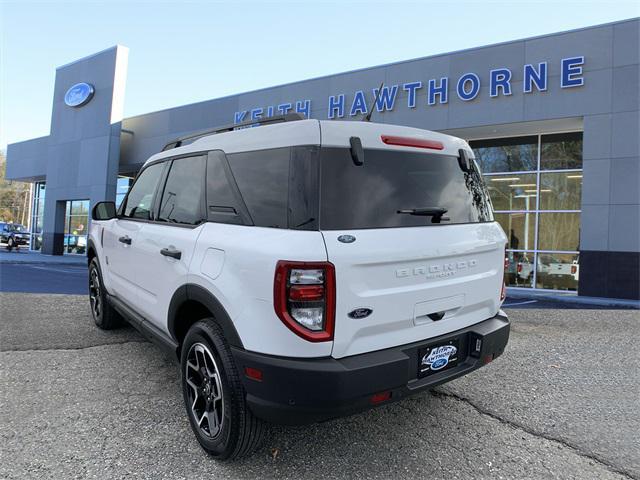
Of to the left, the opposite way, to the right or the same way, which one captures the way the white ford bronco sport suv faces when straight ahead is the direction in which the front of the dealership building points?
to the right

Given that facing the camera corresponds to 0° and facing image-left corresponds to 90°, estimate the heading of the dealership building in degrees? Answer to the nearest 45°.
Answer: approximately 45°

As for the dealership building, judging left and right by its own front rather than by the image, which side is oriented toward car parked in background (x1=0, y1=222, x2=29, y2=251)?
right

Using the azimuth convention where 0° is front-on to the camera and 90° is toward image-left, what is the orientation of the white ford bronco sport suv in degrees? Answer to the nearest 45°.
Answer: approximately 135°

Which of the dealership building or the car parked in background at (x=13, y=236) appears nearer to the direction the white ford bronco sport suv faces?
the car parked in background

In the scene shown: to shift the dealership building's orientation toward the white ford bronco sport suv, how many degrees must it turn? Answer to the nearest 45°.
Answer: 0° — it already faces it

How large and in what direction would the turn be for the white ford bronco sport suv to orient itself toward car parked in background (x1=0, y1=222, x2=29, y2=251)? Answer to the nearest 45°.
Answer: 0° — it already faces it

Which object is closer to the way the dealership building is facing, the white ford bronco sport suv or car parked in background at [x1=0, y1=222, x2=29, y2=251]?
the white ford bronco sport suv
